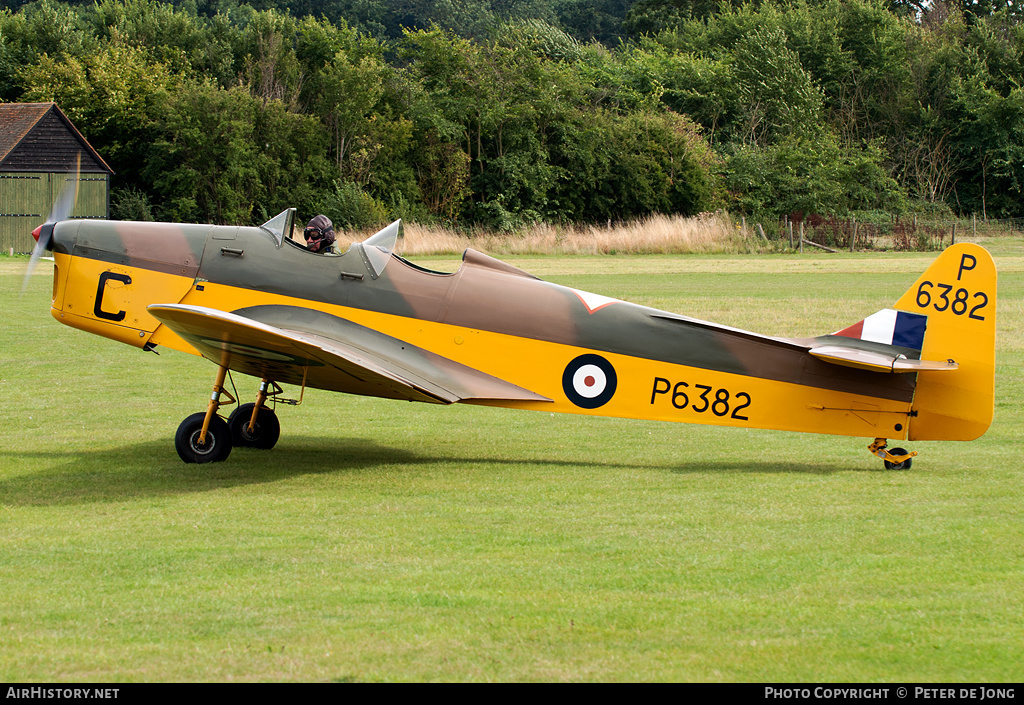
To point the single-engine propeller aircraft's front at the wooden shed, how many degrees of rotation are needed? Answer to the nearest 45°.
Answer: approximately 45° to its right

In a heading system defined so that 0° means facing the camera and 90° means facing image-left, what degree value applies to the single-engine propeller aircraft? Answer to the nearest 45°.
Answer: approximately 90°
